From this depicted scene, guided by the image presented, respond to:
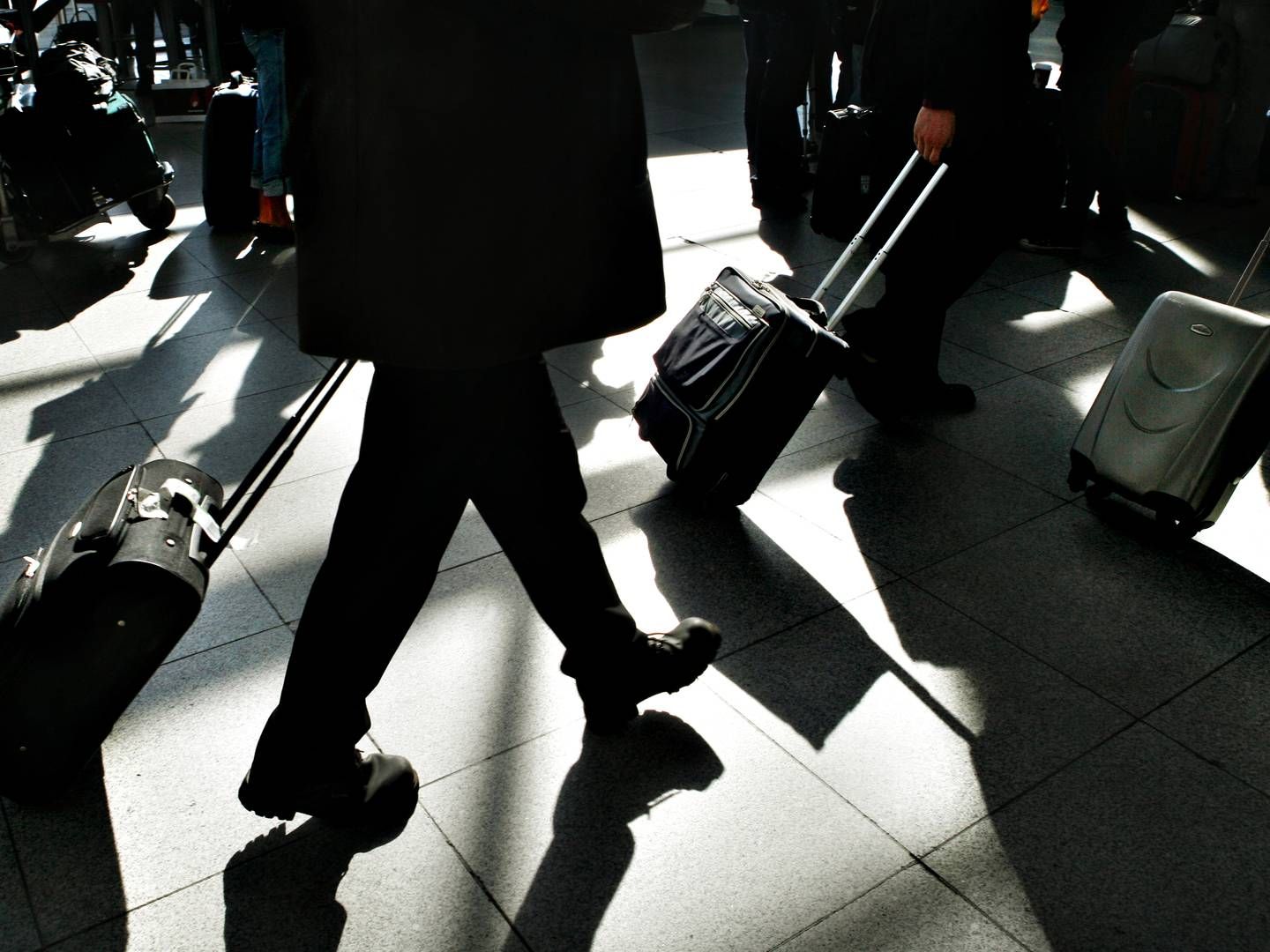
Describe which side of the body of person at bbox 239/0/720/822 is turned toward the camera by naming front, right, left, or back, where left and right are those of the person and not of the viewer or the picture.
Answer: right

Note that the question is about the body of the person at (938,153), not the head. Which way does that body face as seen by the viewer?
to the viewer's right

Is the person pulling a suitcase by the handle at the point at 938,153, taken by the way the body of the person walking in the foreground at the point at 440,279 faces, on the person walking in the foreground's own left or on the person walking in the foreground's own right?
on the person walking in the foreground's own left

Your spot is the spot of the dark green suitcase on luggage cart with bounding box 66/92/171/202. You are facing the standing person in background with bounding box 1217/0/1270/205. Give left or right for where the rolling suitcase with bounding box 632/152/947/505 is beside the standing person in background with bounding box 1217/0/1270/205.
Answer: right
